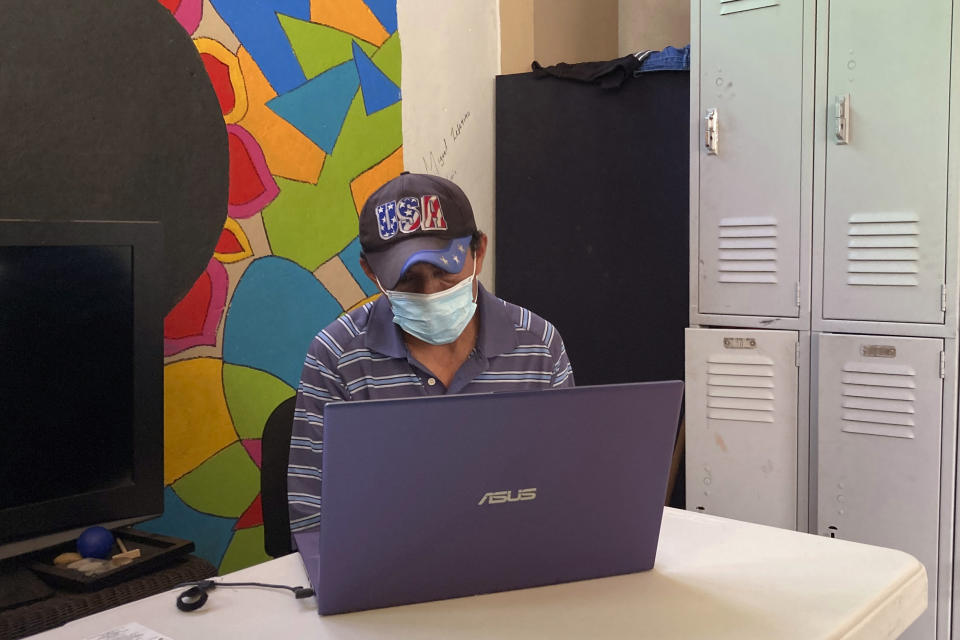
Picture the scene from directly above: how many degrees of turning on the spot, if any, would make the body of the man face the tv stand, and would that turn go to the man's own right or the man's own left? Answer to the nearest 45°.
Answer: approximately 90° to the man's own right

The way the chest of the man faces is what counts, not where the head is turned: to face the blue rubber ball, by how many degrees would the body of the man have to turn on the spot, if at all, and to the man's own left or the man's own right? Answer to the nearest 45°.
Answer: approximately 90° to the man's own right

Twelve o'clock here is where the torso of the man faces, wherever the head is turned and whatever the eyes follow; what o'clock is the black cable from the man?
The black cable is roughly at 1 o'clock from the man.

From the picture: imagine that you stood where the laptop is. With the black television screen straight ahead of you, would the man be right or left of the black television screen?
right

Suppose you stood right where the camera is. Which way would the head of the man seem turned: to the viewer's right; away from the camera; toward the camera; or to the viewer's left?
toward the camera

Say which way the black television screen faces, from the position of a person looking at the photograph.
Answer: facing the viewer and to the right of the viewer

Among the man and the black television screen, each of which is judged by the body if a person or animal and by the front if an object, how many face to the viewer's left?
0

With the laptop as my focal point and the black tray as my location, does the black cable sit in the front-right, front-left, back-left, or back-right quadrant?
front-right

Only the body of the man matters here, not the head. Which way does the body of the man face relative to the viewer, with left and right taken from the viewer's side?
facing the viewer

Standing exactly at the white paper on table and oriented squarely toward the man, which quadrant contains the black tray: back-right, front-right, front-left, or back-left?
front-left
